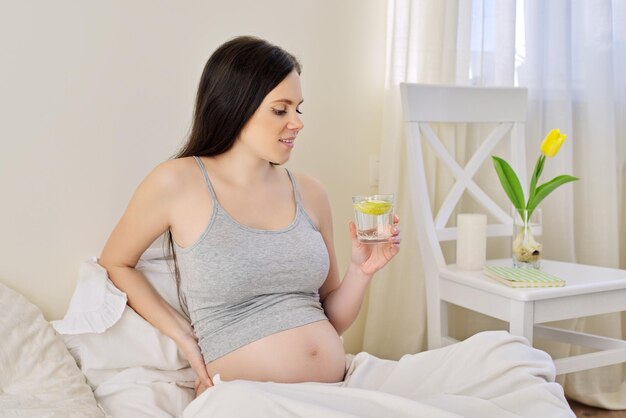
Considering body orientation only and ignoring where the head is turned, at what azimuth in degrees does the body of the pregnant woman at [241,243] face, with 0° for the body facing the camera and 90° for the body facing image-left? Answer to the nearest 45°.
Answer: approximately 315°

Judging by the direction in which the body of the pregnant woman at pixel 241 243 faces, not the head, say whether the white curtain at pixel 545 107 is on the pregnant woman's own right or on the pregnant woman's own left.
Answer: on the pregnant woman's own left

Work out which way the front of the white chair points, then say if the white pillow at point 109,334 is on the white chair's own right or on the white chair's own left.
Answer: on the white chair's own right

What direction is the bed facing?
to the viewer's right

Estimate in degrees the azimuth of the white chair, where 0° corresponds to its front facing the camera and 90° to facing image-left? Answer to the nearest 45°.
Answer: approximately 315°
